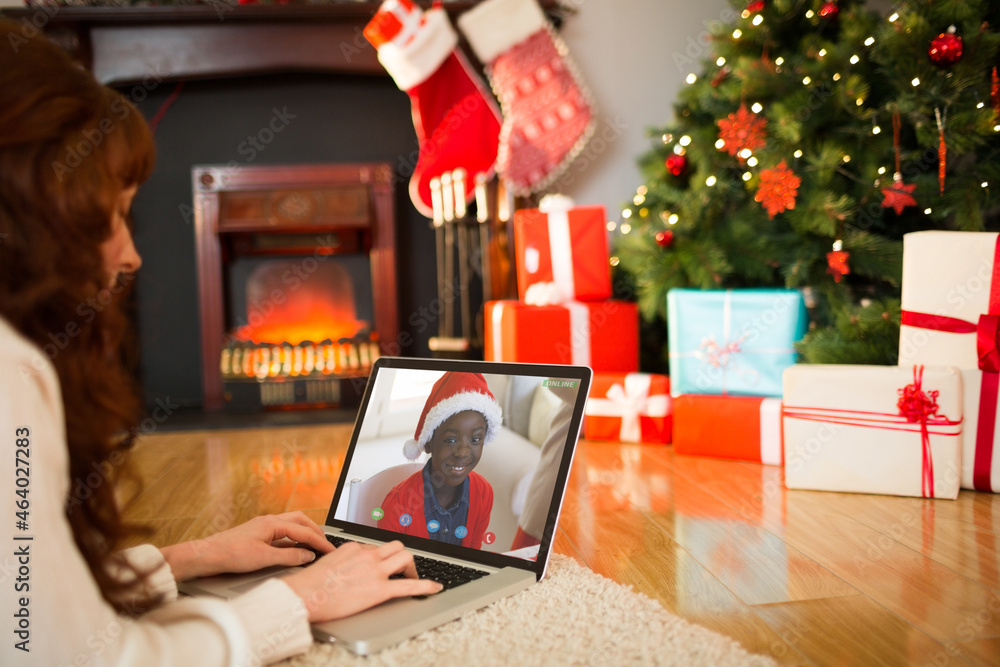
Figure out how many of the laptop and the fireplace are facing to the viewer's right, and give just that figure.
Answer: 0

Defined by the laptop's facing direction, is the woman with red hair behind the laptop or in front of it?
in front

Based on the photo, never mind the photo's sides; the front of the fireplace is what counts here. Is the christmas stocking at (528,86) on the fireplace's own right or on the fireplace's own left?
on the fireplace's own left

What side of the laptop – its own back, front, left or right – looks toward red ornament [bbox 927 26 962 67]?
back

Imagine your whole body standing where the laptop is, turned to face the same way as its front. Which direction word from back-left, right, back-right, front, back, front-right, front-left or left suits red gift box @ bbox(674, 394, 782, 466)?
back

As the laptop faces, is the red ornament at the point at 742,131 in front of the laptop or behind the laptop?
behind

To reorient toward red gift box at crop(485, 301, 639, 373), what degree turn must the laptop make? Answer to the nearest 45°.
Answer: approximately 135° to its right

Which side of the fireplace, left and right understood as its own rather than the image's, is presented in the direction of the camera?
front

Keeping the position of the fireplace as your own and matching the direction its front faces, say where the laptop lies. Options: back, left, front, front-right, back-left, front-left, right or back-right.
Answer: front

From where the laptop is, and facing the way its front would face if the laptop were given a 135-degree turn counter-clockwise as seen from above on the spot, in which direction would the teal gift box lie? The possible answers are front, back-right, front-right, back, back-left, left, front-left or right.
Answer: front-left

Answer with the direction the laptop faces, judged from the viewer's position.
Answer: facing the viewer and to the left of the viewer

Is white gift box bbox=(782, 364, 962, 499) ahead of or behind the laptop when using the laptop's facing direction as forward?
behind

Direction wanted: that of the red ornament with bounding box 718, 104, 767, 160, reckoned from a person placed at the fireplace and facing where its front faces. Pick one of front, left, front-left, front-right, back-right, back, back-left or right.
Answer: front-left

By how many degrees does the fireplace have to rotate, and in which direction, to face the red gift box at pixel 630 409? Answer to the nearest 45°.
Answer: approximately 45° to its left

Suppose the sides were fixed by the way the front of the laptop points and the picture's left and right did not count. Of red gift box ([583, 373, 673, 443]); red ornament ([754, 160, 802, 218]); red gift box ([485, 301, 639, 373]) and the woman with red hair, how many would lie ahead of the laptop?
1
